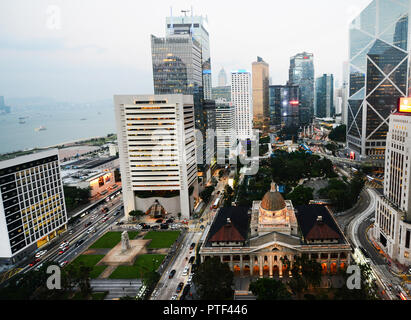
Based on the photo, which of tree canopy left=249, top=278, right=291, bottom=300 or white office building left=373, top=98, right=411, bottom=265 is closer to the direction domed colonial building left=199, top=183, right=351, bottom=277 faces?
the tree canopy

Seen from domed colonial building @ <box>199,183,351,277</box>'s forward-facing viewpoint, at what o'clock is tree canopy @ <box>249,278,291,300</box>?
The tree canopy is roughly at 12 o'clock from the domed colonial building.

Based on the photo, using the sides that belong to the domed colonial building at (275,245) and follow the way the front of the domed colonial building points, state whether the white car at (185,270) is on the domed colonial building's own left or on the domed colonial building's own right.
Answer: on the domed colonial building's own right

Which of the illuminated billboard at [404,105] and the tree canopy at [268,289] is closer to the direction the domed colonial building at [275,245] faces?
the tree canopy

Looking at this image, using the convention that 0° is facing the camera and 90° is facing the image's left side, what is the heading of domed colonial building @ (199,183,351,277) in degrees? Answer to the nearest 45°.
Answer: approximately 0°

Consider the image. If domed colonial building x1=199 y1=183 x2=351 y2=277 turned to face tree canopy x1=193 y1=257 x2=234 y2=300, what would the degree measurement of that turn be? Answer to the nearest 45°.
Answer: approximately 45° to its right

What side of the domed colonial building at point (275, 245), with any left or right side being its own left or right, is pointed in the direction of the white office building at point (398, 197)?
left

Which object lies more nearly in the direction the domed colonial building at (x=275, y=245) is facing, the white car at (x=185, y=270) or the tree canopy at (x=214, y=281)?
the tree canopy
